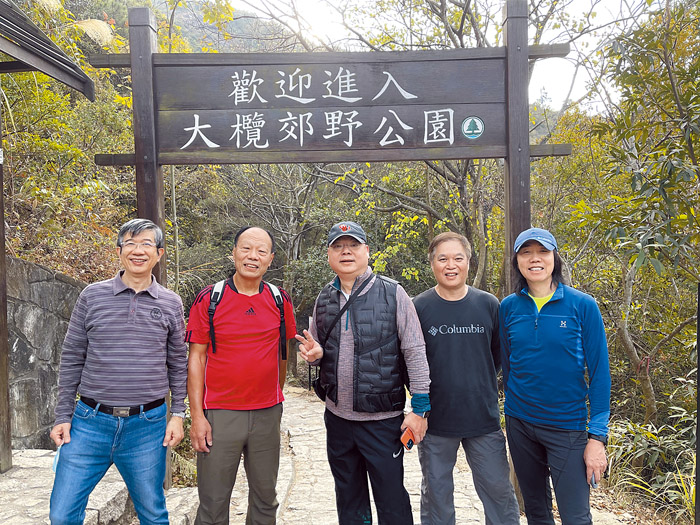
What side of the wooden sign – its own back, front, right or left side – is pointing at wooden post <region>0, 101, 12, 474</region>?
right

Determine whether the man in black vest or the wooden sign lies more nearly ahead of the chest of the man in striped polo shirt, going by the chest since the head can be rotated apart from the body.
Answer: the man in black vest

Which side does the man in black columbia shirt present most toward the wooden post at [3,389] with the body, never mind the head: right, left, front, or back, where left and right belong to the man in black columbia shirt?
right

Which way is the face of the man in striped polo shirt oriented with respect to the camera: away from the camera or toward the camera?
toward the camera

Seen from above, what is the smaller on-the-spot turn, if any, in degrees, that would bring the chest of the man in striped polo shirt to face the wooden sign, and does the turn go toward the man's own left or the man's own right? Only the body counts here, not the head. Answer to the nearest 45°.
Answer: approximately 135° to the man's own left

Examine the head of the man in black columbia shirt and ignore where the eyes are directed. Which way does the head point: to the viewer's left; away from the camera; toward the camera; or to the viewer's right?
toward the camera

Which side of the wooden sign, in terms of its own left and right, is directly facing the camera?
front

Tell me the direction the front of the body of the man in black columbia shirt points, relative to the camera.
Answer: toward the camera

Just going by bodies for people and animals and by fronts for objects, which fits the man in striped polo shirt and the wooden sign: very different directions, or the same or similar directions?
same or similar directions
